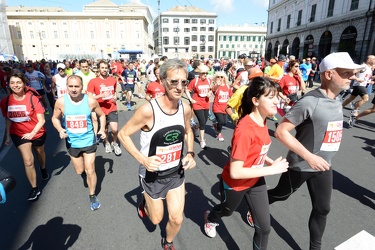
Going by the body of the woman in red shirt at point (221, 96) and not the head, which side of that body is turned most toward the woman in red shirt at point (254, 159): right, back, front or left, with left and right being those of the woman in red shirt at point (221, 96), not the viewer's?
front

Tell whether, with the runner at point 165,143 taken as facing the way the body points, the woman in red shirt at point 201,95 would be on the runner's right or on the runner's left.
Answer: on the runner's left

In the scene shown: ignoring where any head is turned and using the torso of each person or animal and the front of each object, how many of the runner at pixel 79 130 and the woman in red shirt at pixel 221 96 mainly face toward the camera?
2

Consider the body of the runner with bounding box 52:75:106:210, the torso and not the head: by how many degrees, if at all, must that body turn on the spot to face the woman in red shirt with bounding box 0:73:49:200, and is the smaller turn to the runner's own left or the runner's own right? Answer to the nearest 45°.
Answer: approximately 135° to the runner's own right

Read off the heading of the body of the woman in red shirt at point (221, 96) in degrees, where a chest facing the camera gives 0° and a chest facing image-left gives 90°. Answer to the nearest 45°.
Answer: approximately 0°

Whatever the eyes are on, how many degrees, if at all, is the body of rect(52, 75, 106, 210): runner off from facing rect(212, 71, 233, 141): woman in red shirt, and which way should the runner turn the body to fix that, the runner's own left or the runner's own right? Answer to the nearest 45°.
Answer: approximately 90° to the runner's own left

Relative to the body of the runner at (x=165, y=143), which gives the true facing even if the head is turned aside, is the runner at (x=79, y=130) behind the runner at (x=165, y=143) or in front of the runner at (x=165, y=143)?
behind

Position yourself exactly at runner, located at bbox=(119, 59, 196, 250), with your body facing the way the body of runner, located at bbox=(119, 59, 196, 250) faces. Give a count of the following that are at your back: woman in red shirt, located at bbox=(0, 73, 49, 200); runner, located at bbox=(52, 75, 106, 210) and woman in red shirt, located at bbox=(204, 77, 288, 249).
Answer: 2
